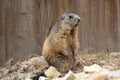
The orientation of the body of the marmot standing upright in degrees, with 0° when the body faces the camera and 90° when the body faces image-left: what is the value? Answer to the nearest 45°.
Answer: approximately 315°
